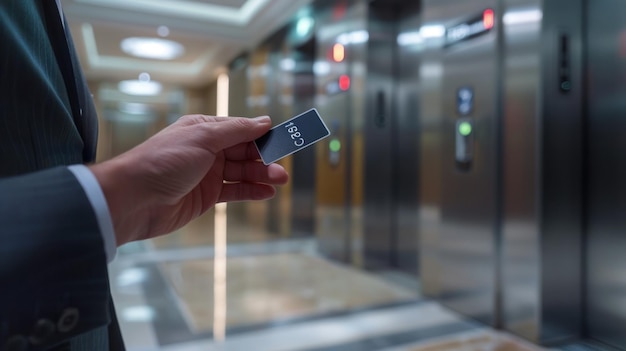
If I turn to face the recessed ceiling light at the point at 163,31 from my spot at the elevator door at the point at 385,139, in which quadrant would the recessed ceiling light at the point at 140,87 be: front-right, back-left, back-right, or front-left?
front-right

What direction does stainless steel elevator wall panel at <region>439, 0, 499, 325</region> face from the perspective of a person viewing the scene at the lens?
facing the viewer and to the left of the viewer

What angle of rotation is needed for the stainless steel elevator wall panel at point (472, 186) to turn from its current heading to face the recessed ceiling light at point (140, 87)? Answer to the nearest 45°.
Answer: approximately 90° to its right

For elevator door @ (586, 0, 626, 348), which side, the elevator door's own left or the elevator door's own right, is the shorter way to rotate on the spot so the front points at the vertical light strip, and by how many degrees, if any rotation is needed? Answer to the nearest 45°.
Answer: approximately 45° to the elevator door's own right

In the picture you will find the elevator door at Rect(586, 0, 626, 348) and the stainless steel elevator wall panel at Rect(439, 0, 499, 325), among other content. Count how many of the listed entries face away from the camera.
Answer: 0

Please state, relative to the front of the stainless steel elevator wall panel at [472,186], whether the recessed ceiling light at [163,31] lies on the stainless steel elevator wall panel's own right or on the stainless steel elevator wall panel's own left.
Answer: on the stainless steel elevator wall panel's own right

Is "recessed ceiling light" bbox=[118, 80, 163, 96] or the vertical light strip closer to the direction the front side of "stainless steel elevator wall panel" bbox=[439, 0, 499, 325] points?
the vertical light strip

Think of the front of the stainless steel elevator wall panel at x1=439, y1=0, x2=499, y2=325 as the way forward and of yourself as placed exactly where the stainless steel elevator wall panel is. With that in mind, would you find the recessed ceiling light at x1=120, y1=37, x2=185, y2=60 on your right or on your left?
on your right

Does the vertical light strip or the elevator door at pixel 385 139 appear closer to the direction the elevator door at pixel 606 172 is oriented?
the vertical light strip

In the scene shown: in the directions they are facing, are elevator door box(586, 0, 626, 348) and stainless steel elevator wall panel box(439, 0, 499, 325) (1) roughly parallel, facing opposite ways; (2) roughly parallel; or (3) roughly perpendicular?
roughly parallel

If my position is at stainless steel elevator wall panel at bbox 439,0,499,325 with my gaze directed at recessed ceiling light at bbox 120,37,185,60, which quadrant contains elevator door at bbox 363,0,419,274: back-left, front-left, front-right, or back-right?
front-right

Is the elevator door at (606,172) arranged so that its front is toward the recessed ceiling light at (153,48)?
no

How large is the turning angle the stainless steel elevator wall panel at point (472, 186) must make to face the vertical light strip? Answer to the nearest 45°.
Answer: approximately 45° to its right
